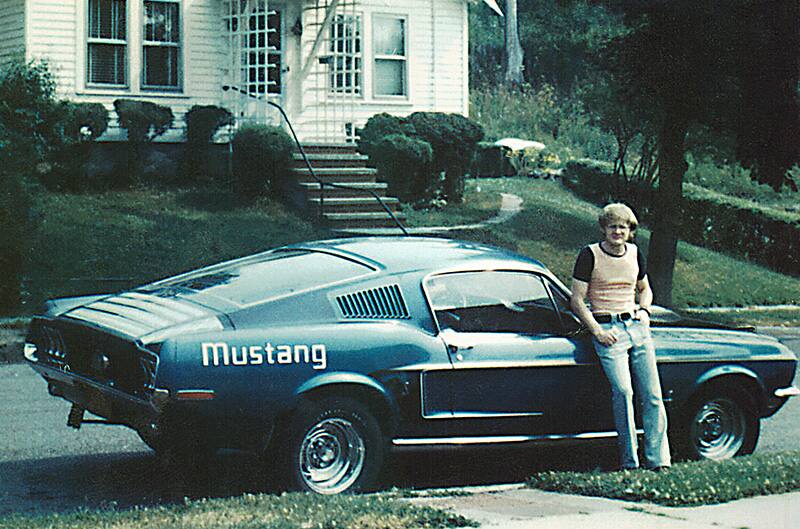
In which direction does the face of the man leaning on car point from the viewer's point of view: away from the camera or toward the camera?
toward the camera

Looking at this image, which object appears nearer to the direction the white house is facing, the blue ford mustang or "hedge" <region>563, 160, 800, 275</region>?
the blue ford mustang

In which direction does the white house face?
toward the camera

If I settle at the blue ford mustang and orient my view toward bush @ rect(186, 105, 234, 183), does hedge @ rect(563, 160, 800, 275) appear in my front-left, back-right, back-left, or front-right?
front-right

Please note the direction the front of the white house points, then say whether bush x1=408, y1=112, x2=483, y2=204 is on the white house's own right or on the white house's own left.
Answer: on the white house's own left

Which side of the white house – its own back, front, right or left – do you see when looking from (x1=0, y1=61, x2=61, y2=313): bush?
front

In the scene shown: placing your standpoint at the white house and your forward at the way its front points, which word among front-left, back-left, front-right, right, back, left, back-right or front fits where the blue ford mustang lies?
front

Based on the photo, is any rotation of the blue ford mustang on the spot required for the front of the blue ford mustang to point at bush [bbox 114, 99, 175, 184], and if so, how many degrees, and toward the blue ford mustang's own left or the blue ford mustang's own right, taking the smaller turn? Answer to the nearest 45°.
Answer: approximately 45° to the blue ford mustang's own left

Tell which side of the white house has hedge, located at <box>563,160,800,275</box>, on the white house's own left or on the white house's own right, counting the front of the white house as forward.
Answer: on the white house's own left

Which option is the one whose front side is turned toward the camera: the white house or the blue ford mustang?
the white house

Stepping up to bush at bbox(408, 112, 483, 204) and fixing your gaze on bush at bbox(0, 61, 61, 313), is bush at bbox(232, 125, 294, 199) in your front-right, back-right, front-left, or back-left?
front-right

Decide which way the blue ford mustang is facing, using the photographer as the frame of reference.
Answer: facing away from the viewer and to the right of the viewer

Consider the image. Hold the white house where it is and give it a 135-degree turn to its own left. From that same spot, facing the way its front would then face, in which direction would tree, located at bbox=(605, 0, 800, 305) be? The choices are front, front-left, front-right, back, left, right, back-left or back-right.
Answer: right
